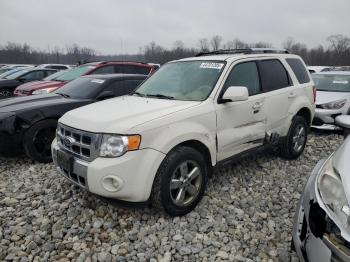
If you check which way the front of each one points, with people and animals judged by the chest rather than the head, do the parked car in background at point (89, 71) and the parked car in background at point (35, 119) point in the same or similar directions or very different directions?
same or similar directions

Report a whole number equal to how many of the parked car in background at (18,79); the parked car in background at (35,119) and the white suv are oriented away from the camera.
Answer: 0

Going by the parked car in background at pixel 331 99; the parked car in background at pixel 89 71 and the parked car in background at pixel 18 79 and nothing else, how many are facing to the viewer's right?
0

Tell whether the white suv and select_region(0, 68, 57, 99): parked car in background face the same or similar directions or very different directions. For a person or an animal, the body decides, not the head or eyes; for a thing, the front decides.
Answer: same or similar directions

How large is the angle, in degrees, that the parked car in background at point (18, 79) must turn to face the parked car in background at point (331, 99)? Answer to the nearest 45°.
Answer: approximately 90° to its left

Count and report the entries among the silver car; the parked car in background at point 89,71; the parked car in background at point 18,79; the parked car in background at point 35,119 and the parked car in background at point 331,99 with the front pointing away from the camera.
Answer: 0

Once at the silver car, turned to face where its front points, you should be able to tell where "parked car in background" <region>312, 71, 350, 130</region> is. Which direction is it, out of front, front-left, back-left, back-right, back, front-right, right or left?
back-right

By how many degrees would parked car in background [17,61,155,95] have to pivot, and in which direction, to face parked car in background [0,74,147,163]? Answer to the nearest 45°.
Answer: approximately 45° to its left

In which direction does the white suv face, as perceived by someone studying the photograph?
facing the viewer and to the left of the viewer

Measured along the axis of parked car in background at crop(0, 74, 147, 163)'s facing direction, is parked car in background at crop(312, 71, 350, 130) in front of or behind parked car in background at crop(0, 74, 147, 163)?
behind

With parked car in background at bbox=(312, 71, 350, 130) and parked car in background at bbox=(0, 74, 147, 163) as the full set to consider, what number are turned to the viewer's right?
0

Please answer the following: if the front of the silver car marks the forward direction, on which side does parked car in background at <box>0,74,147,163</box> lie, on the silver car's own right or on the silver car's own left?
on the silver car's own right

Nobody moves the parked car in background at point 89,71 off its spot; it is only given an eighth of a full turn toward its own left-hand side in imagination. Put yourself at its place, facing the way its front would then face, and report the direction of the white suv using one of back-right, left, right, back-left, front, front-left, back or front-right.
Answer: front

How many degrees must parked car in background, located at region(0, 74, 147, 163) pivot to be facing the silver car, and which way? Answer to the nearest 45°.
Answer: approximately 90° to its left
